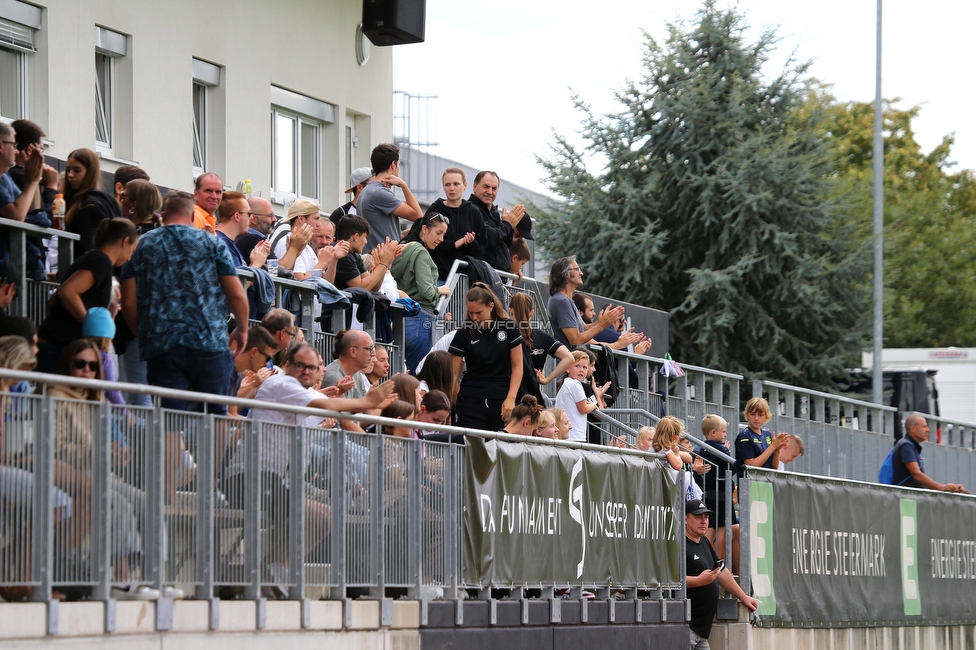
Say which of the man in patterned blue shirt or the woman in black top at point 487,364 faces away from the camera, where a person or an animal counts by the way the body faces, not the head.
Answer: the man in patterned blue shirt

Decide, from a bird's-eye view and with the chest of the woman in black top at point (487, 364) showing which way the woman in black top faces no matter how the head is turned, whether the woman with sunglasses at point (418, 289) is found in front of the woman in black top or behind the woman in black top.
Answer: behind

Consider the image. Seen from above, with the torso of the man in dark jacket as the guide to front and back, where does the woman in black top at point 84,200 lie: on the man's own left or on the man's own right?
on the man's own right

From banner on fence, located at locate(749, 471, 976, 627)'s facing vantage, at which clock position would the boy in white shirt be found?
The boy in white shirt is roughly at 3 o'clock from the banner on fence.

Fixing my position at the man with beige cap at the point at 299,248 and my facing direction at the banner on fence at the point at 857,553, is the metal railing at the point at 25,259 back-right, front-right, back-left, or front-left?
back-right

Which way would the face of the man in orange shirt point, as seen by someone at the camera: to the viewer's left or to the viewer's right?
to the viewer's right

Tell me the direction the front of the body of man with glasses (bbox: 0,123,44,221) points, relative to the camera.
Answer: to the viewer's right

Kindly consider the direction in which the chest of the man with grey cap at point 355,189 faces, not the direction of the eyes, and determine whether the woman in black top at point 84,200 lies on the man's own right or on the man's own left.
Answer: on the man's own right

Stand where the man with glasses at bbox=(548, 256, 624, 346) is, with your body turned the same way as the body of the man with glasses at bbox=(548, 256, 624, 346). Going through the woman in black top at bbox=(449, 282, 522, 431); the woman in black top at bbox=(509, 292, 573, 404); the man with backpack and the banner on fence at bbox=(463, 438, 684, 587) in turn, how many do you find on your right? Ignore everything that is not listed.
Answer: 3

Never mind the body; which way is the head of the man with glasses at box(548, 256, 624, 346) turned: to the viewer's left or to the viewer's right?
to the viewer's right
